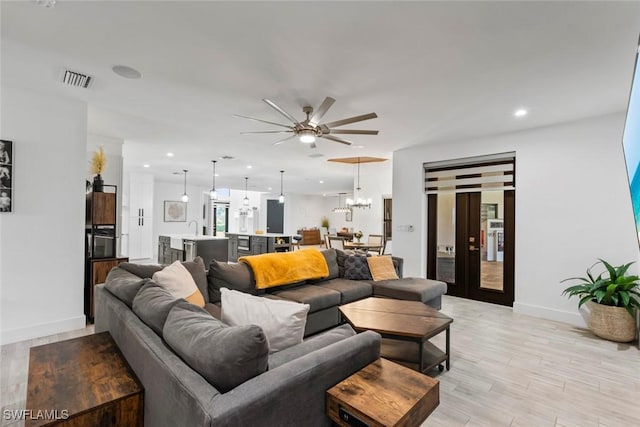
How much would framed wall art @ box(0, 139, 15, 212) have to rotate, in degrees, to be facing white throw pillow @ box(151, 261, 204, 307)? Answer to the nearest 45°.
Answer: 0° — it already faces it

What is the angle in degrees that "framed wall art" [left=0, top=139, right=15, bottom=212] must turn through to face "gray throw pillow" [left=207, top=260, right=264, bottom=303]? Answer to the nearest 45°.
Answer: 0° — it already faces it

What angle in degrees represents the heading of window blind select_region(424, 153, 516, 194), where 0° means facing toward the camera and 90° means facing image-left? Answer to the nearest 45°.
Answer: approximately 45°

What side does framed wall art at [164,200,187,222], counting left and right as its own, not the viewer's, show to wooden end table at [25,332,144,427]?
front

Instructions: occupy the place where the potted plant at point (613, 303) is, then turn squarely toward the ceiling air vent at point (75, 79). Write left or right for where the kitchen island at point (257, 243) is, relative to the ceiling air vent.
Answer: right

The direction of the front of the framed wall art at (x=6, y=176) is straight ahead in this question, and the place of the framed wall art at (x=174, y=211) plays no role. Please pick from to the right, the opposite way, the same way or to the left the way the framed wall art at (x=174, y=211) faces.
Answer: to the right

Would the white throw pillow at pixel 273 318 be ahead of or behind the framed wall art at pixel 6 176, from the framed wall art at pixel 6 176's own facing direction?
ahead

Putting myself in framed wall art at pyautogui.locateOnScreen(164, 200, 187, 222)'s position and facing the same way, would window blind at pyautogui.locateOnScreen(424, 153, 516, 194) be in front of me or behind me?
in front

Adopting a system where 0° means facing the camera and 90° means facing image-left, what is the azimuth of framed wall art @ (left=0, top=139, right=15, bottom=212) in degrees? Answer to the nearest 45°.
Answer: approximately 315°

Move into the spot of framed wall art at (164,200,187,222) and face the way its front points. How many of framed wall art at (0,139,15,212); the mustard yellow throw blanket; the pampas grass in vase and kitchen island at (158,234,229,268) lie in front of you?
4

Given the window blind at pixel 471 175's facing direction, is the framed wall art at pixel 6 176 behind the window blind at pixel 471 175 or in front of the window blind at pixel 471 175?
in front

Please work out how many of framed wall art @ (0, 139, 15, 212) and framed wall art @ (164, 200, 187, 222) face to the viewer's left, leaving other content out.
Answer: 0

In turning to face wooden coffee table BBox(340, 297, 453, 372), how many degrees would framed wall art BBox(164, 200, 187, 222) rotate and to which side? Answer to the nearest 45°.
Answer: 0° — it already faces it
